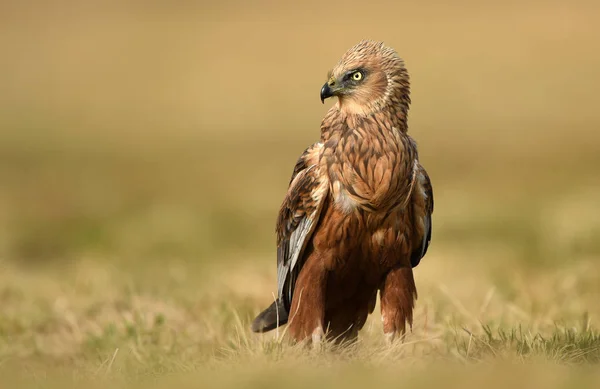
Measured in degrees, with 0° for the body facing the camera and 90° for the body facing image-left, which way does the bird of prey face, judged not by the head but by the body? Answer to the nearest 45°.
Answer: approximately 315°
